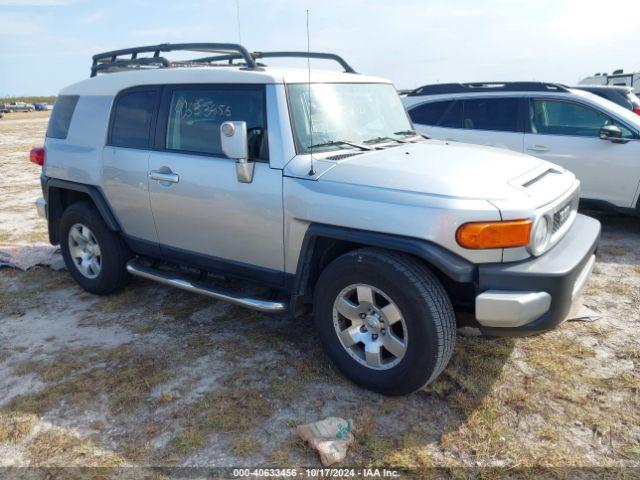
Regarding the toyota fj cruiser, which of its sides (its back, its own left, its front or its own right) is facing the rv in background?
left

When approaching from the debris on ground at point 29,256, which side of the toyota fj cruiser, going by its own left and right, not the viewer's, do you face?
back

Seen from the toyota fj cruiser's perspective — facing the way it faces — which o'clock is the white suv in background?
The white suv in background is roughly at 9 o'clock from the toyota fj cruiser.

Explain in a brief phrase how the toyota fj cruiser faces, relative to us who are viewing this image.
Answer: facing the viewer and to the right of the viewer

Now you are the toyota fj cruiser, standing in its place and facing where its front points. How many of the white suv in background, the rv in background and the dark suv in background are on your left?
3

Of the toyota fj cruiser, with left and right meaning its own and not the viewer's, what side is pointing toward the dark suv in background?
left
